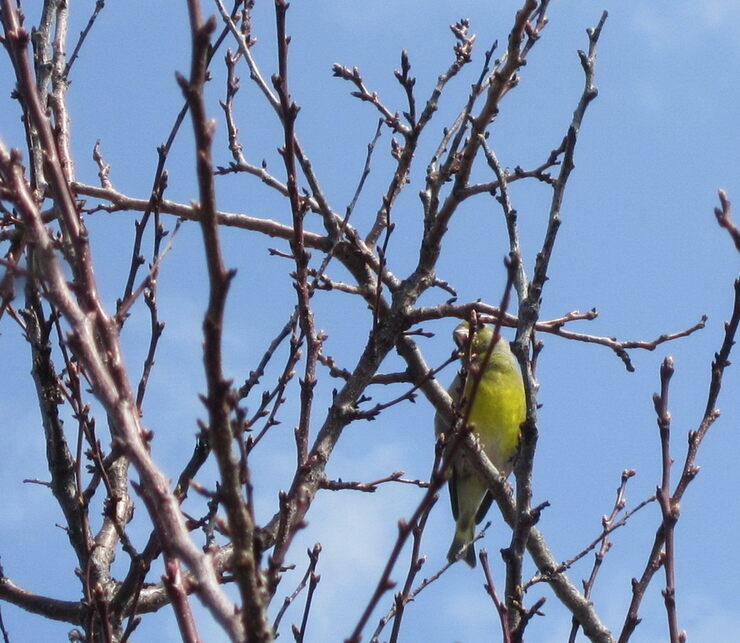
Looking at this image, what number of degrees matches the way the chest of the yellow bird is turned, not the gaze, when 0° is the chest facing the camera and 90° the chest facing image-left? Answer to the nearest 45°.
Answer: approximately 315°
